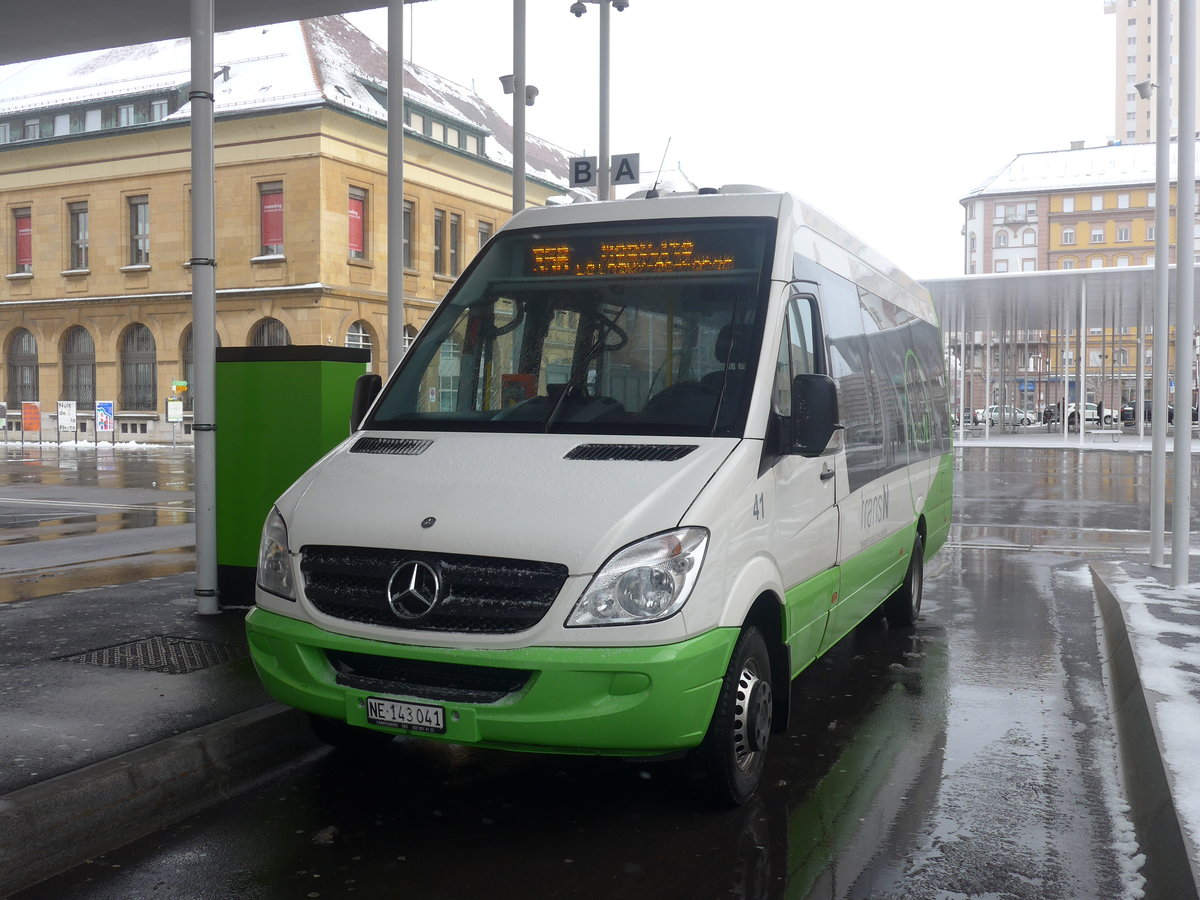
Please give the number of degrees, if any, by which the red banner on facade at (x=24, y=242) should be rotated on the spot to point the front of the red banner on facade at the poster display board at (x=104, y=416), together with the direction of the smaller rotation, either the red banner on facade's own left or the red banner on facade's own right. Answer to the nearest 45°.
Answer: approximately 45° to the red banner on facade's own left

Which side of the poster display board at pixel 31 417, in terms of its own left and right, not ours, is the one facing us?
front

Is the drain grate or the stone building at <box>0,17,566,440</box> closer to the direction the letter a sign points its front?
the drain grate

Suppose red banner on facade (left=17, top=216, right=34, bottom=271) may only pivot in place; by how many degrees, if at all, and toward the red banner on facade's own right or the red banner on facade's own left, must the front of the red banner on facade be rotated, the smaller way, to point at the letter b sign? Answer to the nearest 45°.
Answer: approximately 45° to the red banner on facade's own left

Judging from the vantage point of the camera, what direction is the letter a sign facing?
facing the viewer

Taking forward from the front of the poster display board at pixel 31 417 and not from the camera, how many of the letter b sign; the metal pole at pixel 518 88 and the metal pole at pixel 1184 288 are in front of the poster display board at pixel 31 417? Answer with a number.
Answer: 3

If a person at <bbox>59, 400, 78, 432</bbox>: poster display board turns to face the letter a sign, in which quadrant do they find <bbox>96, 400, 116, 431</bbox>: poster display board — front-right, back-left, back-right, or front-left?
front-left

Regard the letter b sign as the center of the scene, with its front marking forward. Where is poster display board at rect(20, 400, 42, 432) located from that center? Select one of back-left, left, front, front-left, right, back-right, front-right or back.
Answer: back-right

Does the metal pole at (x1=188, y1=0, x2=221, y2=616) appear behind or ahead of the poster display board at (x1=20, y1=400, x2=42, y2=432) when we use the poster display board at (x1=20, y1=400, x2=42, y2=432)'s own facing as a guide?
ahead

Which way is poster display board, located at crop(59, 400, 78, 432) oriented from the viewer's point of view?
toward the camera

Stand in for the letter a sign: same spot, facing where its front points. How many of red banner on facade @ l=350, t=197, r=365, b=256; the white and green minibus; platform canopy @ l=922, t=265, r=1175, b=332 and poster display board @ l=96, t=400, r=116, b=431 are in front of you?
1

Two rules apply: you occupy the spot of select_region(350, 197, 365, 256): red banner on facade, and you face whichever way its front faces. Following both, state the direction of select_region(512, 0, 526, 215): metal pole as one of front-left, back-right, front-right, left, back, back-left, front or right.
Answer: front-right

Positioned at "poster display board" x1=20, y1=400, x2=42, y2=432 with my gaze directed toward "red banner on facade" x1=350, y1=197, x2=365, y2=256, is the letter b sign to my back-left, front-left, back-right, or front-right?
front-right
